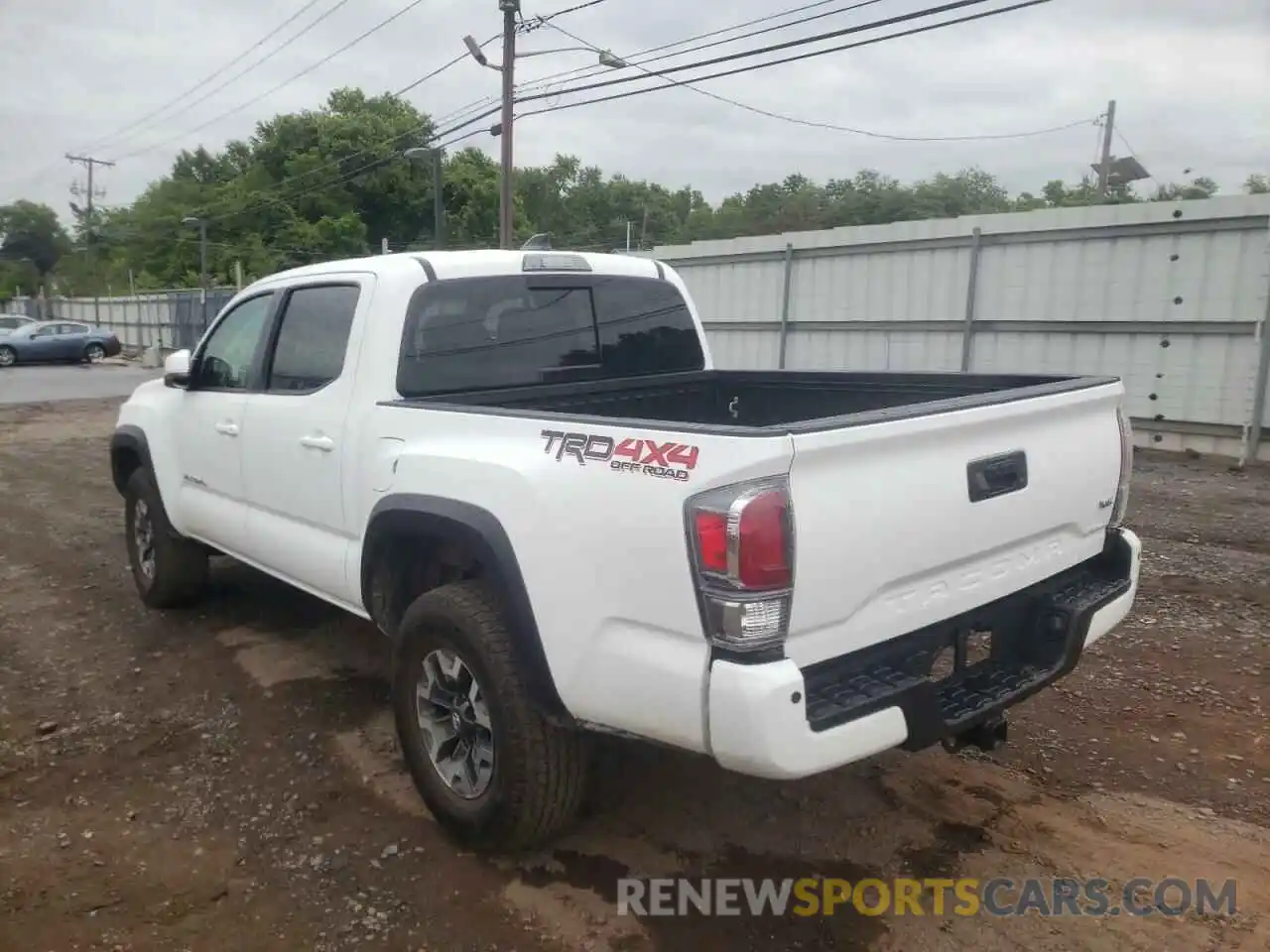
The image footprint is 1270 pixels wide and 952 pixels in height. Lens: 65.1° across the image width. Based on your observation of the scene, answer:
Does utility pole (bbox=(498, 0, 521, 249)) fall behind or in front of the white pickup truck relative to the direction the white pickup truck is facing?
in front

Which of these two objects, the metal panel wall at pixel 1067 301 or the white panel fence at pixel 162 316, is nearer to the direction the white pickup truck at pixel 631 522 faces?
the white panel fence

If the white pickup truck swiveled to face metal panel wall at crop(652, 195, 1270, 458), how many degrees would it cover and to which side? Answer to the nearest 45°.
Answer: approximately 90° to its right

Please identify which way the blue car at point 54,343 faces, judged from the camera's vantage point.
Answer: facing to the left of the viewer

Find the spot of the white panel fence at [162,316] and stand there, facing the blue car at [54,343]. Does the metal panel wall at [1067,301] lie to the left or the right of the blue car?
left

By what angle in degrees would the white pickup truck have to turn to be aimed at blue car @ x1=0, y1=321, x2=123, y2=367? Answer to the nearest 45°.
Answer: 0° — it already faces it

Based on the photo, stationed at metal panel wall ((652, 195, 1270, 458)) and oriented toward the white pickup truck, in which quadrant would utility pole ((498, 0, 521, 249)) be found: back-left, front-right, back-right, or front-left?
back-right

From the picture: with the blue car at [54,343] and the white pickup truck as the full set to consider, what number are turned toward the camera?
0

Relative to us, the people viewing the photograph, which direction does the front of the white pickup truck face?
facing away from the viewer and to the left of the viewer
